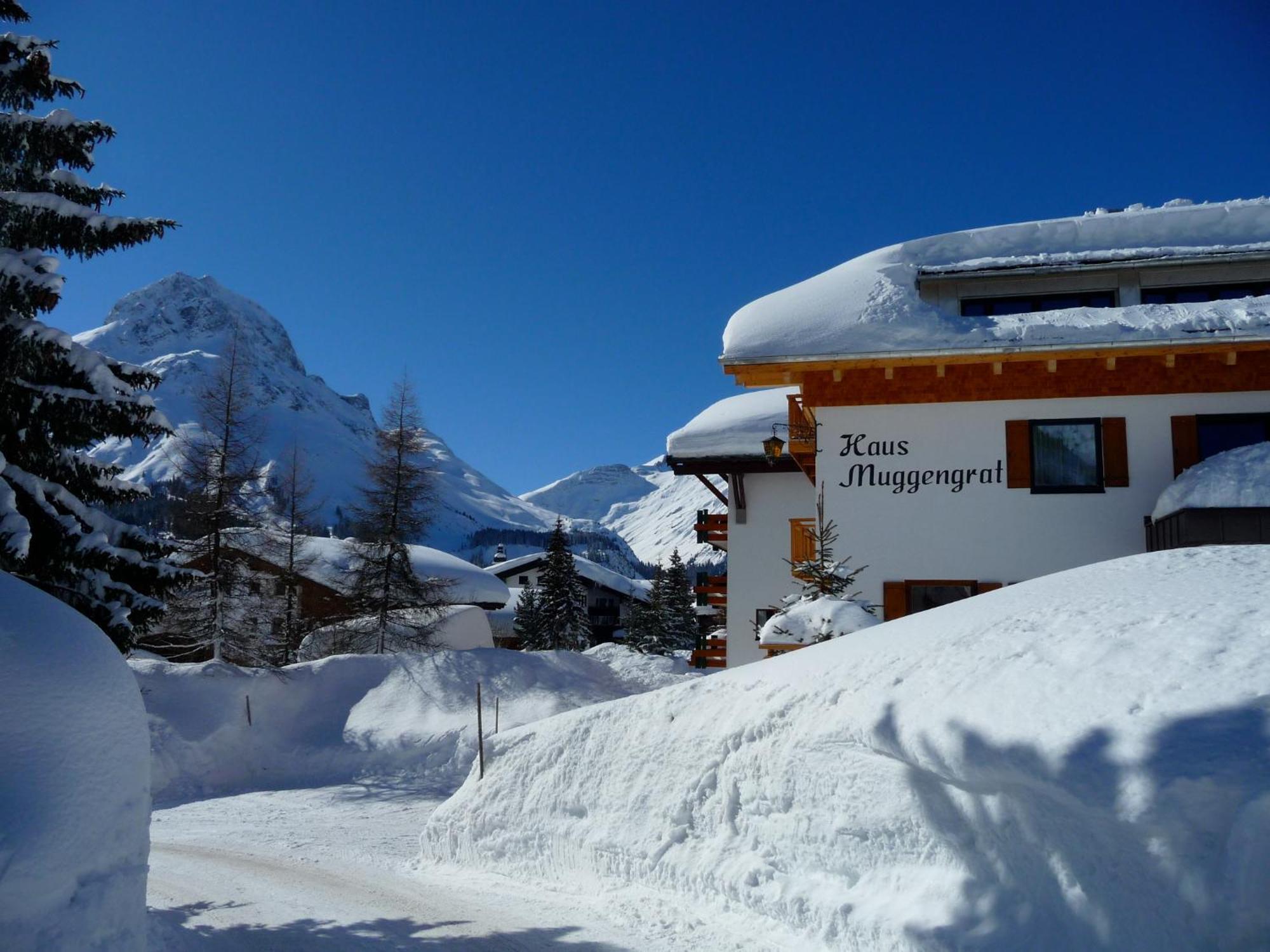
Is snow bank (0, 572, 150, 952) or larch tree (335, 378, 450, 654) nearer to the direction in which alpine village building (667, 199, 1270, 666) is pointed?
the snow bank

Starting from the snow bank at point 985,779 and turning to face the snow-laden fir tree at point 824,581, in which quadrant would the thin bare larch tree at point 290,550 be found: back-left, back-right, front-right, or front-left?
front-left

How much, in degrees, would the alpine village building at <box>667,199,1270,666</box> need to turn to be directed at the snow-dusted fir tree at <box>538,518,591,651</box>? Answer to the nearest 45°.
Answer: approximately 135° to its right

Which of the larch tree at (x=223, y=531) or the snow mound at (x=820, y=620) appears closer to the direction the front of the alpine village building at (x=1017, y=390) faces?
the snow mound

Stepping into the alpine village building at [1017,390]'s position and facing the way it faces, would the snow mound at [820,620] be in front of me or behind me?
in front

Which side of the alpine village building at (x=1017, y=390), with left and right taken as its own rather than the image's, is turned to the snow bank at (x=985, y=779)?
front

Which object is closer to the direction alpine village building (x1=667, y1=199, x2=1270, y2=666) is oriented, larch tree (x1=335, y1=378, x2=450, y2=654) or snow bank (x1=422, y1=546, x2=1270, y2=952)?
the snow bank

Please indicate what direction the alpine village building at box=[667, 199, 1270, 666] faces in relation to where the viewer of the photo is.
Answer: facing the viewer

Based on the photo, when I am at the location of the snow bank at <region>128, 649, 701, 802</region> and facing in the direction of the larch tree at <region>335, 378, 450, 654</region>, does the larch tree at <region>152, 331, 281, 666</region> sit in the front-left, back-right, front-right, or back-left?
front-left

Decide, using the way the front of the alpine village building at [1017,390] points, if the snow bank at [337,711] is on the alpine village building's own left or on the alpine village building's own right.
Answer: on the alpine village building's own right

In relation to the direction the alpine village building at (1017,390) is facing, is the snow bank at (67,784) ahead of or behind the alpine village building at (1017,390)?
ahead

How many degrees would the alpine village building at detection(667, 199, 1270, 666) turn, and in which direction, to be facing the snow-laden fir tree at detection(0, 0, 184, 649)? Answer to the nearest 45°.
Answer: approximately 45° to its right
